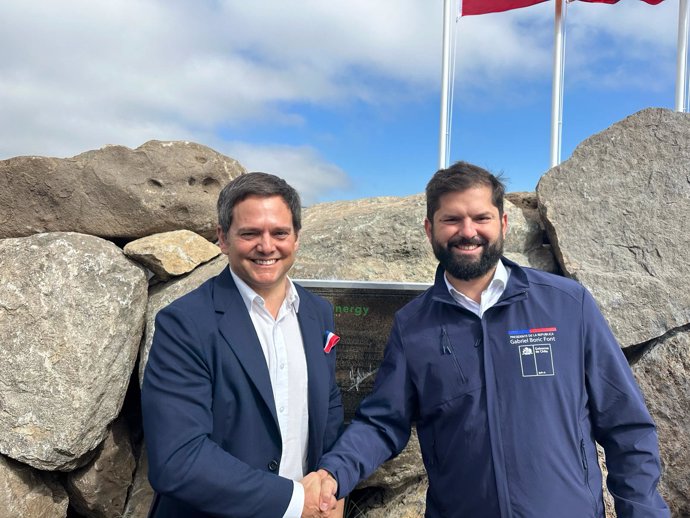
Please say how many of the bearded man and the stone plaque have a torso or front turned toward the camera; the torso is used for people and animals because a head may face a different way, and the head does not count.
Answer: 2

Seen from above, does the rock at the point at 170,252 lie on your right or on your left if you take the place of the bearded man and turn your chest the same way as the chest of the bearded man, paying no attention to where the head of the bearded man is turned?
on your right

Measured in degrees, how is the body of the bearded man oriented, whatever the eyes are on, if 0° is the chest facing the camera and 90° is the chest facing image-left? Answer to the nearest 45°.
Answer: approximately 0°

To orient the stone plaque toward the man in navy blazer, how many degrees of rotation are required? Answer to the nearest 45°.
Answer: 0° — it already faces them

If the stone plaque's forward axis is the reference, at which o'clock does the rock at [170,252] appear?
The rock is roughly at 4 o'clock from the stone plaque.

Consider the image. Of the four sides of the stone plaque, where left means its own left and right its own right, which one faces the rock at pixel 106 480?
right

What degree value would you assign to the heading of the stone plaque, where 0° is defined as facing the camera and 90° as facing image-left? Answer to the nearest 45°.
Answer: approximately 0°
